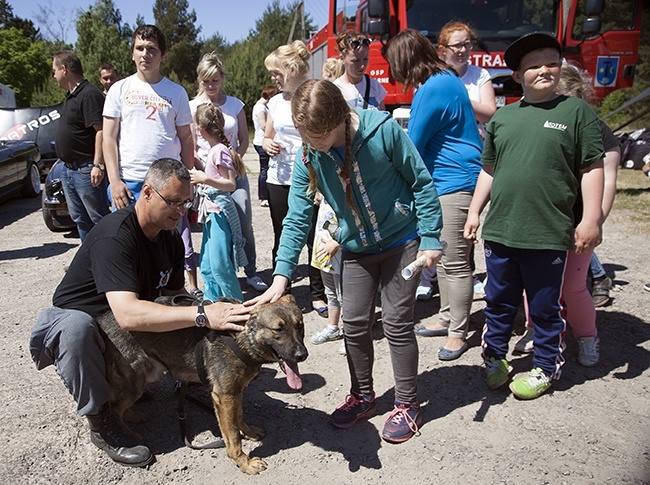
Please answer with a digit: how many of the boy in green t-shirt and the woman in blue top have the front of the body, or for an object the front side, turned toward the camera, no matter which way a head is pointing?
1

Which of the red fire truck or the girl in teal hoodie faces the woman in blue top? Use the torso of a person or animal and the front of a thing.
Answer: the red fire truck

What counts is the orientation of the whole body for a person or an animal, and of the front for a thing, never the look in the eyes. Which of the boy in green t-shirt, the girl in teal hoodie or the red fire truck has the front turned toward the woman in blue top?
the red fire truck

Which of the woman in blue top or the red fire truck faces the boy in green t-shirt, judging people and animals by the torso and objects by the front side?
the red fire truck

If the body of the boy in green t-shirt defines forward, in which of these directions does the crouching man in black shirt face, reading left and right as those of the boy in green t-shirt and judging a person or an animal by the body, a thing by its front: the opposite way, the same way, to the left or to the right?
to the left

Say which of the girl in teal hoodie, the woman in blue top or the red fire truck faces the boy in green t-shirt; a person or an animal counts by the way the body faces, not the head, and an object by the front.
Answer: the red fire truck

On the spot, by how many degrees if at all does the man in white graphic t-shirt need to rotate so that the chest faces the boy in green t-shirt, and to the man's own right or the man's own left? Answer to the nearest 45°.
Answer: approximately 45° to the man's own left

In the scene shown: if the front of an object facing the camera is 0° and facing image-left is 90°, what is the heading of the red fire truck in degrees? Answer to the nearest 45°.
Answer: approximately 0°

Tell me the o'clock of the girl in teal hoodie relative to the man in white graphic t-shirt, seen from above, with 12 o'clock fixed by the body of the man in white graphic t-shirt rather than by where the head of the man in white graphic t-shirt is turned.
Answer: The girl in teal hoodie is roughly at 11 o'clock from the man in white graphic t-shirt.

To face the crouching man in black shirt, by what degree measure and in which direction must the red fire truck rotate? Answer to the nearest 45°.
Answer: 0° — it already faces them

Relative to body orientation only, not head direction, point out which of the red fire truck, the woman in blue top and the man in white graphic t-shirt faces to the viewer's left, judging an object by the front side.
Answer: the woman in blue top

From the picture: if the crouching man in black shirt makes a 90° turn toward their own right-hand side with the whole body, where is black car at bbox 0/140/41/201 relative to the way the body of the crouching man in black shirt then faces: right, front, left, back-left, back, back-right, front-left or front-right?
back-right

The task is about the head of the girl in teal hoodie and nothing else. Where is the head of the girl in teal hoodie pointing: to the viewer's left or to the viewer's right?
to the viewer's left

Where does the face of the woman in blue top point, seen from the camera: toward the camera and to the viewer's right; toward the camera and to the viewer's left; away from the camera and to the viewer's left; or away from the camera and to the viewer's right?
away from the camera and to the viewer's left
